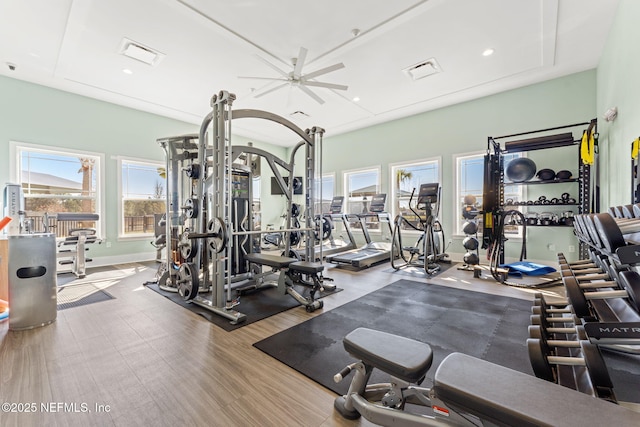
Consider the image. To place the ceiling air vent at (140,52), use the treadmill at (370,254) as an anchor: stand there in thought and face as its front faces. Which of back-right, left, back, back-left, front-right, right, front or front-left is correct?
back

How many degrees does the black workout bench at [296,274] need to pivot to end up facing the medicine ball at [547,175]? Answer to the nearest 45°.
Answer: approximately 45° to its left

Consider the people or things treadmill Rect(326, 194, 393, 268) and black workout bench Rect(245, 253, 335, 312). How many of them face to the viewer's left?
0

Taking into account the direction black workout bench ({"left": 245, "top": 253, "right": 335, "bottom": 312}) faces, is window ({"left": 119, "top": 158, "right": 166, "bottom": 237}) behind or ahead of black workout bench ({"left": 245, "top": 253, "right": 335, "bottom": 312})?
behind

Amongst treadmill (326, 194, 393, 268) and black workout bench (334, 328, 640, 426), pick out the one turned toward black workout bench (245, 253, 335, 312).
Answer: black workout bench (334, 328, 640, 426)

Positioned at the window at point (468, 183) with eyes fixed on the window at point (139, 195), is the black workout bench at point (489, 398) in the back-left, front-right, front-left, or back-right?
front-left

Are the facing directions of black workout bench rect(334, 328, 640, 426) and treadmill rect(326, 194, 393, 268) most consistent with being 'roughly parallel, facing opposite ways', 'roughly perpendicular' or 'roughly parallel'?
roughly perpendicular

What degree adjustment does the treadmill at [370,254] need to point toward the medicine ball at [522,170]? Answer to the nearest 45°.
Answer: approximately 45° to its right

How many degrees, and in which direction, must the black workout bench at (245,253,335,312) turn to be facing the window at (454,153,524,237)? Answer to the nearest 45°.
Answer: approximately 90° to its left

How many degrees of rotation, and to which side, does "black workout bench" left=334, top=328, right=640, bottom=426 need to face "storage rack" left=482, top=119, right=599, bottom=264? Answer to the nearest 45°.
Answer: approximately 45° to its right

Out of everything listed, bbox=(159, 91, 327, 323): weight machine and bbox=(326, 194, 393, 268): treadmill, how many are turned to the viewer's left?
0

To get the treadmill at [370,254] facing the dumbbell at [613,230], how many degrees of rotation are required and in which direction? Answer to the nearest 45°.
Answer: approximately 135° to its right

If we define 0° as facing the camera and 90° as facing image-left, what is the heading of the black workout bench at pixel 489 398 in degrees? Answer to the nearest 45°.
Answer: approximately 135°

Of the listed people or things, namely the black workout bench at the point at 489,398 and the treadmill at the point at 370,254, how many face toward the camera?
0

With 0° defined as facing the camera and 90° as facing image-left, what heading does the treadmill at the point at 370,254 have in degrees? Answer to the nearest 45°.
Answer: approximately 225°
